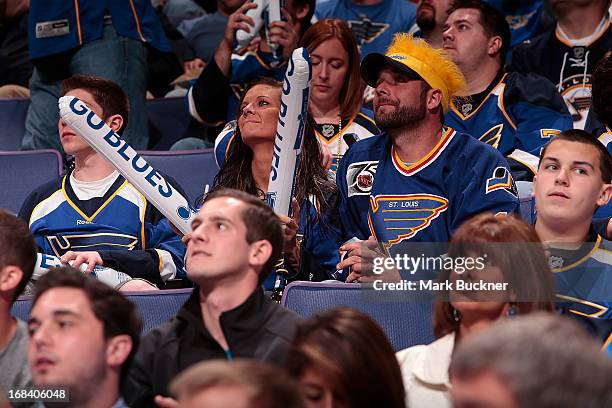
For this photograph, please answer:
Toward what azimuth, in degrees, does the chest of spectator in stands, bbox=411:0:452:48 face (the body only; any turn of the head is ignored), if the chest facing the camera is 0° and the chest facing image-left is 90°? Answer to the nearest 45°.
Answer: approximately 45°

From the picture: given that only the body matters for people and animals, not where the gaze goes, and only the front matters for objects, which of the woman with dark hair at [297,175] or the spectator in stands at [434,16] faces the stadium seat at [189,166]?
the spectator in stands

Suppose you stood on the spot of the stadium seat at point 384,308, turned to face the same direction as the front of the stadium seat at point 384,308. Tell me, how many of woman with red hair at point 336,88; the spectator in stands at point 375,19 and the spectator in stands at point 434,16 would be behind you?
3

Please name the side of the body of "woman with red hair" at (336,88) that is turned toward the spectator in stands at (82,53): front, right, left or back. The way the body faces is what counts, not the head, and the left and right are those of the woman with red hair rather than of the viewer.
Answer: right

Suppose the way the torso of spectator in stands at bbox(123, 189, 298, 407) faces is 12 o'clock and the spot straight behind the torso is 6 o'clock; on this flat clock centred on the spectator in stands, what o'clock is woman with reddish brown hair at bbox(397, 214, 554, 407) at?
The woman with reddish brown hair is roughly at 8 o'clock from the spectator in stands.

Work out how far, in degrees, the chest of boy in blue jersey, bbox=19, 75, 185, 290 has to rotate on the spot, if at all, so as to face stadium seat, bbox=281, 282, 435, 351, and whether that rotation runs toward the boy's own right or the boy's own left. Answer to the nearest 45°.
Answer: approximately 90° to the boy's own left

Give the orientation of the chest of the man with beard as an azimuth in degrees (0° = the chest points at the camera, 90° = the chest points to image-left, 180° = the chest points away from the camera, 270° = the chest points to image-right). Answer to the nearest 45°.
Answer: approximately 45°

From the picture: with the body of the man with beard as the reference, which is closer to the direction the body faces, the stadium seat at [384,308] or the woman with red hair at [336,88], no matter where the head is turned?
the stadium seat
